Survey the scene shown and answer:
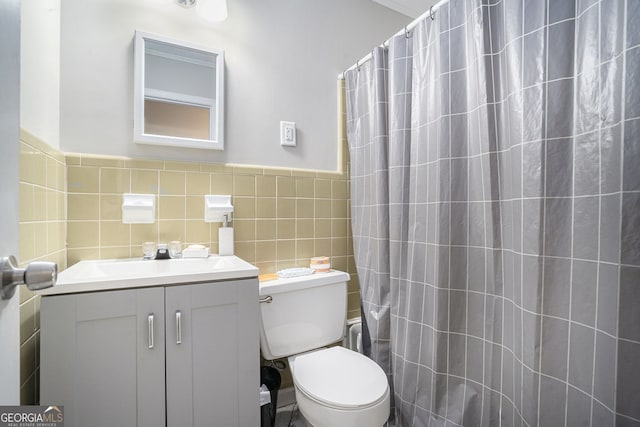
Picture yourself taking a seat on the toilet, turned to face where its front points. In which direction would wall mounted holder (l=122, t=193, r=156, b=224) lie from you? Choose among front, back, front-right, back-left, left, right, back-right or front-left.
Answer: back-right

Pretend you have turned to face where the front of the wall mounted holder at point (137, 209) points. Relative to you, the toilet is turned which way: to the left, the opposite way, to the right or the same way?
the same way

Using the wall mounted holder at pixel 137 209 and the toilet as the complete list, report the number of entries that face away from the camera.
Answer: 0

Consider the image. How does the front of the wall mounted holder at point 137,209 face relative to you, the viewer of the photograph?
facing the viewer

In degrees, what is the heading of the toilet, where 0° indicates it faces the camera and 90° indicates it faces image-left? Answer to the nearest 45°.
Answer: approximately 315°

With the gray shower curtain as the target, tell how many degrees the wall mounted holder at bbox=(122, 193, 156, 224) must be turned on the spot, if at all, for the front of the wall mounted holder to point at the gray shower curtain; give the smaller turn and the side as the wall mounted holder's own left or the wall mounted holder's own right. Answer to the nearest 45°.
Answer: approximately 45° to the wall mounted holder's own left

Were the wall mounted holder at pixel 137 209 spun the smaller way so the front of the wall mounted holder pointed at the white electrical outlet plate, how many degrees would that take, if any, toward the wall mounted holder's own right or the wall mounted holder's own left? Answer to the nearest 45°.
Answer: approximately 90° to the wall mounted holder's own left

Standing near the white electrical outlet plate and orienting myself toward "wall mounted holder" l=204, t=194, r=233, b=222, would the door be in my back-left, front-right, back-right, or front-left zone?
front-left
